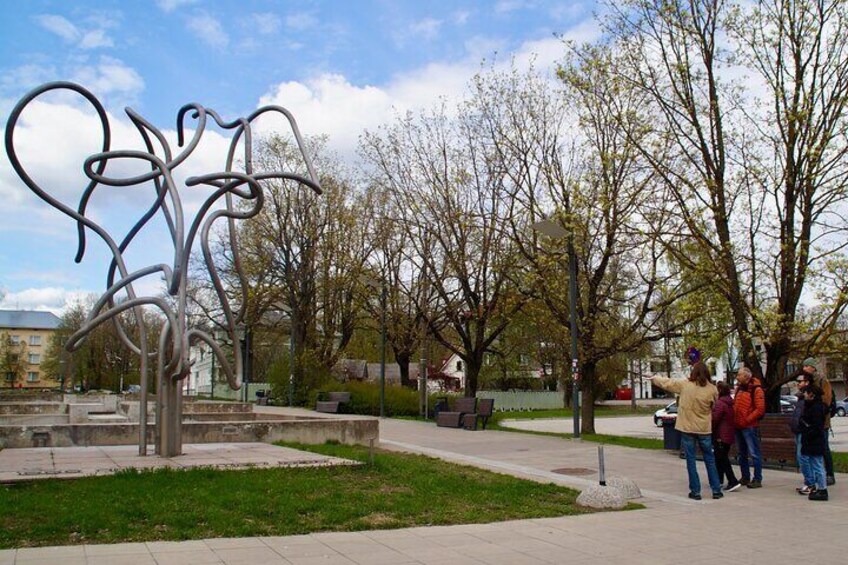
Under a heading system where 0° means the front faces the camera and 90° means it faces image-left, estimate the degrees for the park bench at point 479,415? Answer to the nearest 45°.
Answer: approximately 45°

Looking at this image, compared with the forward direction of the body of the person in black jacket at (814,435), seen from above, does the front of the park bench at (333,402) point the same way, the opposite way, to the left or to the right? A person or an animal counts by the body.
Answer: to the left

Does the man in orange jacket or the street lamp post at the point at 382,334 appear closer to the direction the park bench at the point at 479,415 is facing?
the man in orange jacket

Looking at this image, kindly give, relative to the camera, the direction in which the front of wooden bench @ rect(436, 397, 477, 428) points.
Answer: facing the viewer and to the left of the viewer

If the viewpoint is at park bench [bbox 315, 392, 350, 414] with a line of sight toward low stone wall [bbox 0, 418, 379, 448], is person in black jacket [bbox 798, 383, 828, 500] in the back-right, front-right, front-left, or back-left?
front-left

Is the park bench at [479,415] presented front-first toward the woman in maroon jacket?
no

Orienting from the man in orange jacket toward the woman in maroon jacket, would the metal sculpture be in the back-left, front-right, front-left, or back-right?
front-right

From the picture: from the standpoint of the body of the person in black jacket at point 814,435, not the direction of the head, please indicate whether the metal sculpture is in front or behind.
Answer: in front

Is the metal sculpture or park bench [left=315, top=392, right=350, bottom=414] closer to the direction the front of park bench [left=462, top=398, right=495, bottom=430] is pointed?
the metal sculpture

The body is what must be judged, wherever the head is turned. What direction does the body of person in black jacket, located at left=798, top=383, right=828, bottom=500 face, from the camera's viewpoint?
to the viewer's left

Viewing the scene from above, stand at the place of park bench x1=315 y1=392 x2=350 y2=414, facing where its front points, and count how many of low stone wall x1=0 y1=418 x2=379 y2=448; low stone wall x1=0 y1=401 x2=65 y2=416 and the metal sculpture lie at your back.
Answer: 0

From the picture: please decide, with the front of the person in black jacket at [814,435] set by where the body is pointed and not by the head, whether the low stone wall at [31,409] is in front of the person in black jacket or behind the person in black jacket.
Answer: in front
